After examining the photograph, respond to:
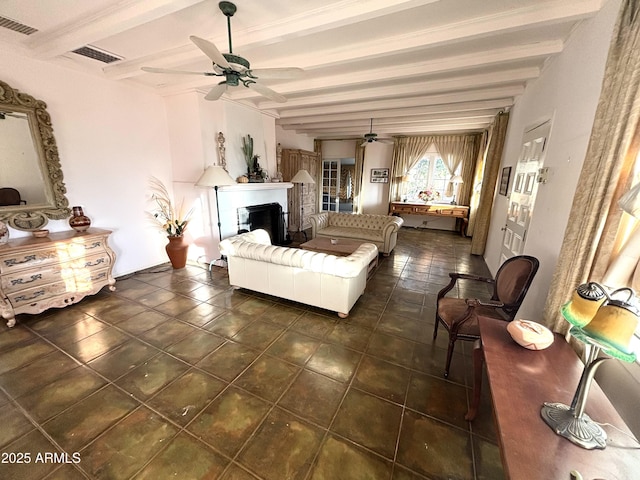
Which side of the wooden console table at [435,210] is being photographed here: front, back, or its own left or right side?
front

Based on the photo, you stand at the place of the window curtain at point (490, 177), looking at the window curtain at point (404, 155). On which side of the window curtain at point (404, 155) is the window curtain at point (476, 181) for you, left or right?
right

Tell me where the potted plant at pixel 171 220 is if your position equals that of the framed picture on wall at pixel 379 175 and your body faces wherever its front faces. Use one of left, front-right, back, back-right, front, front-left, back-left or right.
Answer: front-right

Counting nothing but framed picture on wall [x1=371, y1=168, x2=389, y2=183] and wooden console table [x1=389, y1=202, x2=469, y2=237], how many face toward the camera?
2

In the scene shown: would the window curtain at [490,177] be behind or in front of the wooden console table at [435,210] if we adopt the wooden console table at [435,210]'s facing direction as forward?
in front

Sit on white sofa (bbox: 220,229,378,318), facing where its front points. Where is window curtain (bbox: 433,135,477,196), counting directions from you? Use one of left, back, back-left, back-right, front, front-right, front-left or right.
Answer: front

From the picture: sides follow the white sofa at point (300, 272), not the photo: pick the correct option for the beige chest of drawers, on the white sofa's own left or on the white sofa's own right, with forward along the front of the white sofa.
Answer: on the white sofa's own left

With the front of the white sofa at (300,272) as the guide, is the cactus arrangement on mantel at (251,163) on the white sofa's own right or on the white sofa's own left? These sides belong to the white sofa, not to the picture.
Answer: on the white sofa's own left

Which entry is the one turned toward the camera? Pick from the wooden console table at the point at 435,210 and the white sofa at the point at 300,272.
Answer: the wooden console table

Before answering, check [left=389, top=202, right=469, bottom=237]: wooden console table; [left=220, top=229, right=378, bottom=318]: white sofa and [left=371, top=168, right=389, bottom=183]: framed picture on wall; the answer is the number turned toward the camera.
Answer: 2

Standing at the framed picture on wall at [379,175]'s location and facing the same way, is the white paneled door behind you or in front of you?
in front

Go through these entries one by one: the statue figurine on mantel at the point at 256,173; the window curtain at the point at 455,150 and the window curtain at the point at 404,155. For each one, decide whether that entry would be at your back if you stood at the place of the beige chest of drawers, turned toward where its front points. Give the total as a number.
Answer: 0

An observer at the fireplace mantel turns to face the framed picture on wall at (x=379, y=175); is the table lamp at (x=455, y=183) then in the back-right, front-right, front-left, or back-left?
front-right

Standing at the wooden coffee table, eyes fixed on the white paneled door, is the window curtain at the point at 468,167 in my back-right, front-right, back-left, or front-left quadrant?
front-left

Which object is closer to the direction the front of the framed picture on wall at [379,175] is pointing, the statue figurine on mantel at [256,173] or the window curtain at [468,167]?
the statue figurine on mantel

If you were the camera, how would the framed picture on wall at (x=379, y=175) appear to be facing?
facing the viewer

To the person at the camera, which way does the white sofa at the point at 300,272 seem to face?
facing away from the viewer and to the right of the viewer

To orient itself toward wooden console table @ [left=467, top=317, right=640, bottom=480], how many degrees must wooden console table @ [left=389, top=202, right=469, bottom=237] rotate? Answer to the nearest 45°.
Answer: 0° — it already faces it

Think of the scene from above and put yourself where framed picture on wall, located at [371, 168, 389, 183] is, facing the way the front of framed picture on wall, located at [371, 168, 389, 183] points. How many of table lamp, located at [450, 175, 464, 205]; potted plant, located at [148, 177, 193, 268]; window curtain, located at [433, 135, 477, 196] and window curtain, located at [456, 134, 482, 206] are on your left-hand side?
3

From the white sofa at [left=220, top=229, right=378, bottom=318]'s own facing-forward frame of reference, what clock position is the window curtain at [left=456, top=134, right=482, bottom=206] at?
The window curtain is roughly at 12 o'clock from the white sofa.

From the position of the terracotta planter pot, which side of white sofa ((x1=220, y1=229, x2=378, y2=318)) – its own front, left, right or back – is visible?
left

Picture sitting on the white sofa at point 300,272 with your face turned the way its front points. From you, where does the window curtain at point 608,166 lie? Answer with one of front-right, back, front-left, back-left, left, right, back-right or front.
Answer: right
